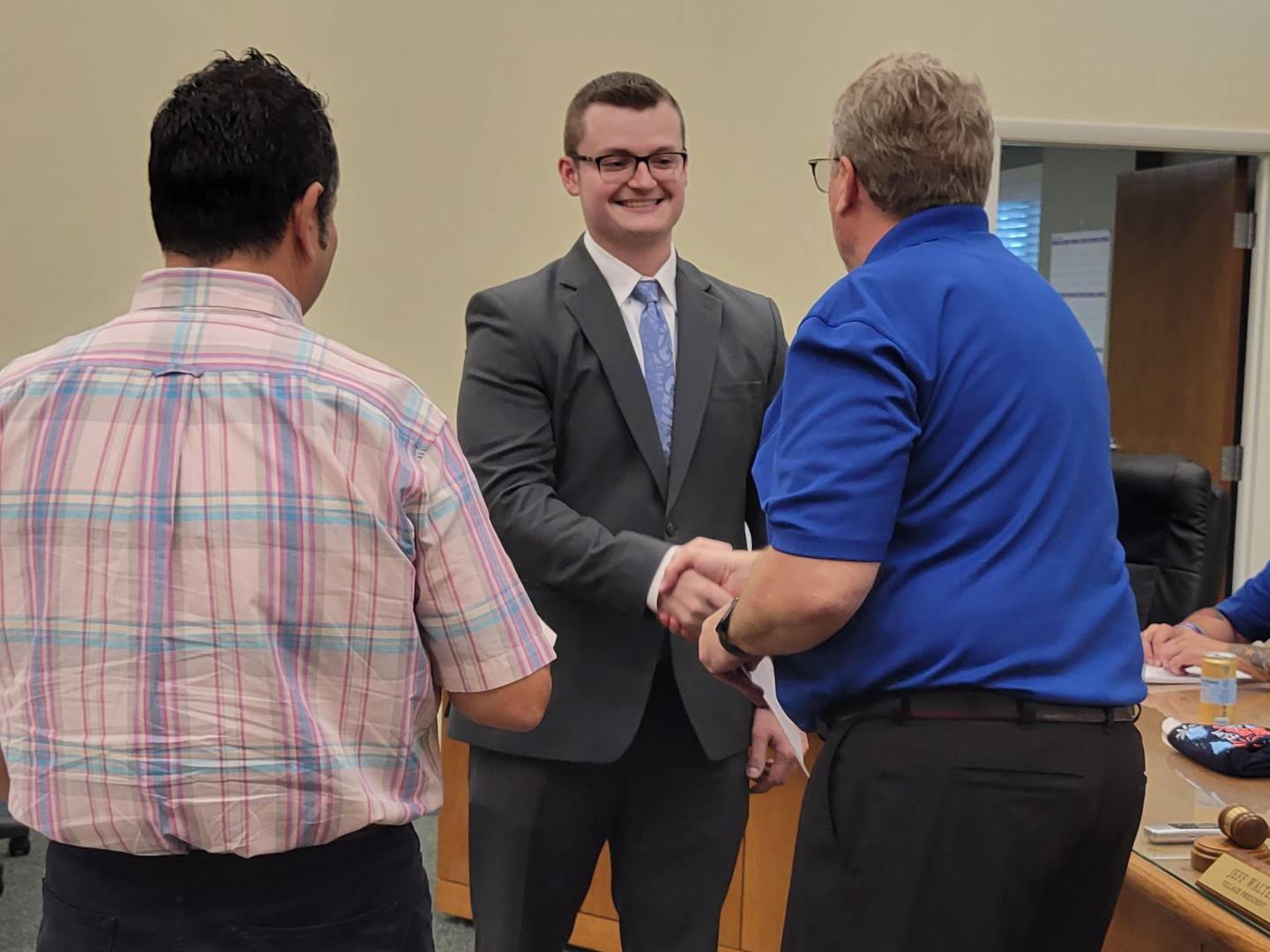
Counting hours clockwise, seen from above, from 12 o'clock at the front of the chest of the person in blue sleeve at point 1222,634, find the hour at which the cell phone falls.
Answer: The cell phone is roughly at 9 o'clock from the person in blue sleeve.

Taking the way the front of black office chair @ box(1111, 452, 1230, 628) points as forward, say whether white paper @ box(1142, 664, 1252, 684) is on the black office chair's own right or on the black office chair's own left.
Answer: on the black office chair's own left

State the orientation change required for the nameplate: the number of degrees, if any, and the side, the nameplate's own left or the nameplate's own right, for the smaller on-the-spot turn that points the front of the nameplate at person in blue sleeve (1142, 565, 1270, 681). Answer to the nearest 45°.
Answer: approximately 135° to the nameplate's own right

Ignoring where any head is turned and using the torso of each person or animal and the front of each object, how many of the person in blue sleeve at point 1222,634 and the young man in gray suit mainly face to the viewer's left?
1

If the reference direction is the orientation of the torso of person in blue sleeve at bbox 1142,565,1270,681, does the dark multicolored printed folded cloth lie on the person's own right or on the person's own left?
on the person's own left

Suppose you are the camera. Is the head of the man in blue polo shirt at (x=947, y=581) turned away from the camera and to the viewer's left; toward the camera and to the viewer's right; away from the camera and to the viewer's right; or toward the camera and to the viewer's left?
away from the camera and to the viewer's left

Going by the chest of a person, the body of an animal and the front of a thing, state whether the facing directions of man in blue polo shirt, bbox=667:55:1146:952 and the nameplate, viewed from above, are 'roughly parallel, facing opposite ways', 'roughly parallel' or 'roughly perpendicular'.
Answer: roughly perpendicular

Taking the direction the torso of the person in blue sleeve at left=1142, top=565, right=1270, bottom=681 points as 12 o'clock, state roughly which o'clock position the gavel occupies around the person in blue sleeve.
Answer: The gavel is roughly at 9 o'clock from the person in blue sleeve.

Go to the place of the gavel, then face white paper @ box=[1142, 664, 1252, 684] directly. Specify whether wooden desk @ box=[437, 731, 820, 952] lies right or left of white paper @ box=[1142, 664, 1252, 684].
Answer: left

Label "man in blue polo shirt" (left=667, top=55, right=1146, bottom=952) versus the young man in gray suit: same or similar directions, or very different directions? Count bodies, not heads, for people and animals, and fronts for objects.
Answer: very different directions

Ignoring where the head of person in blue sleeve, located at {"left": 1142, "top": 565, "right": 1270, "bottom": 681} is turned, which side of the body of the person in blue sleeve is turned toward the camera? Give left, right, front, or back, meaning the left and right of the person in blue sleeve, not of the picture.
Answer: left
